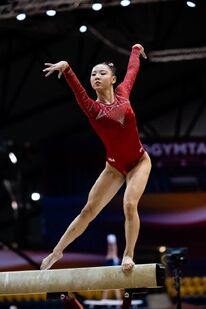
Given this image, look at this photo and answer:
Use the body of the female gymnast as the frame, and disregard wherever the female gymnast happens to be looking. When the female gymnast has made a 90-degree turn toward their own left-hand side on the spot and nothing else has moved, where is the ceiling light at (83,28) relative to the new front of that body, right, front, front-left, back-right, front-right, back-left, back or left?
left

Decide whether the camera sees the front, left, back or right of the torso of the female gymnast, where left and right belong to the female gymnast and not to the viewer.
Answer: front

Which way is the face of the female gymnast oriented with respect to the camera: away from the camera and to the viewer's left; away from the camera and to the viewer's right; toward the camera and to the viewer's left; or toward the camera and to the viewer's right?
toward the camera and to the viewer's left
